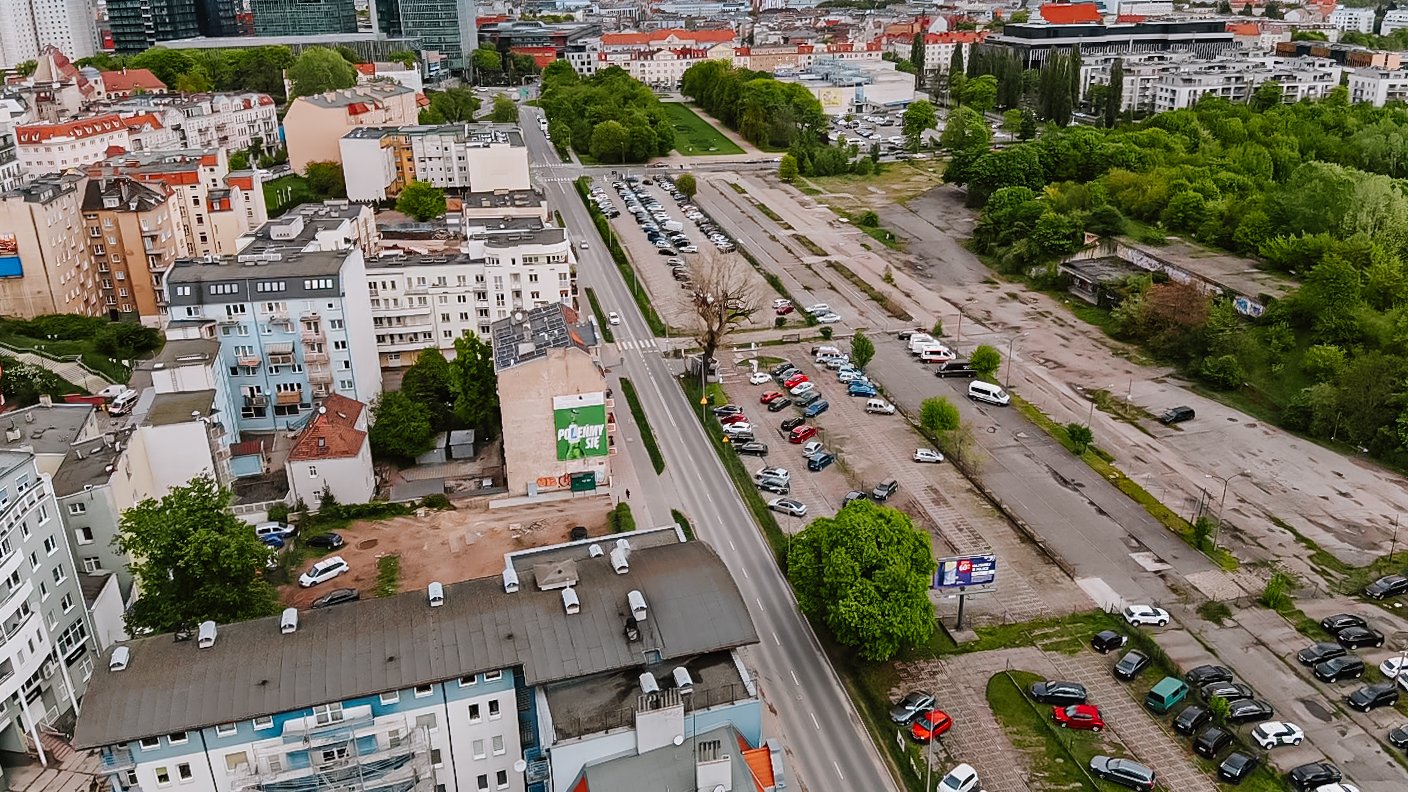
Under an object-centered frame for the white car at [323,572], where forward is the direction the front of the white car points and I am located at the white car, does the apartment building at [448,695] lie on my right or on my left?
on my left

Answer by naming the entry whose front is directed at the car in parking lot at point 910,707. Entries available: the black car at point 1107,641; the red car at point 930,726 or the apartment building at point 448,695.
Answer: the black car

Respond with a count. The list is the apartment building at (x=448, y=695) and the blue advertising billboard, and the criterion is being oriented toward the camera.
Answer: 2

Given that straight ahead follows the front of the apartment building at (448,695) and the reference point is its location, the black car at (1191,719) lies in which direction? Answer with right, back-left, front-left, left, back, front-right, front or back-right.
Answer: left
